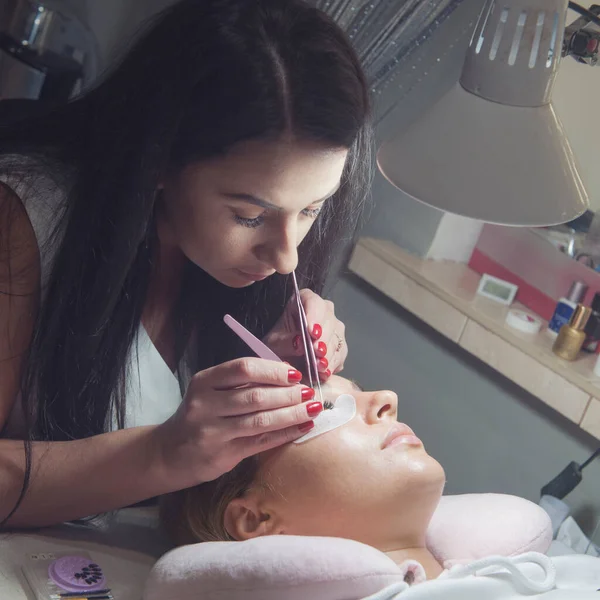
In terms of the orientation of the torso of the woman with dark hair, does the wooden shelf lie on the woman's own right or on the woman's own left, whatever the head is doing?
on the woman's own left

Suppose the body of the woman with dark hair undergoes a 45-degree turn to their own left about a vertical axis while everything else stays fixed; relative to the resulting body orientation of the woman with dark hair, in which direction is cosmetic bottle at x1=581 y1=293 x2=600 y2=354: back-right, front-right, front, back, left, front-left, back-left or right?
front-left

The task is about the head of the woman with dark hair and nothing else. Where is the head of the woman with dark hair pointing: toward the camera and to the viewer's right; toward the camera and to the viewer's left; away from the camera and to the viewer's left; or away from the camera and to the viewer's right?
toward the camera and to the viewer's right

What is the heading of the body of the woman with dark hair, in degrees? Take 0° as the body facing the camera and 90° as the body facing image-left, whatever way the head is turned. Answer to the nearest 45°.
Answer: approximately 315°

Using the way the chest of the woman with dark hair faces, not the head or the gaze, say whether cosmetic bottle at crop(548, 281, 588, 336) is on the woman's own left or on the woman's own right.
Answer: on the woman's own left

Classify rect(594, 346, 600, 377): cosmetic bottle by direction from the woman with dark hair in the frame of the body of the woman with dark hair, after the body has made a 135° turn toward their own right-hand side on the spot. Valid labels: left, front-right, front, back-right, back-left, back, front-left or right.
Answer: back-right
